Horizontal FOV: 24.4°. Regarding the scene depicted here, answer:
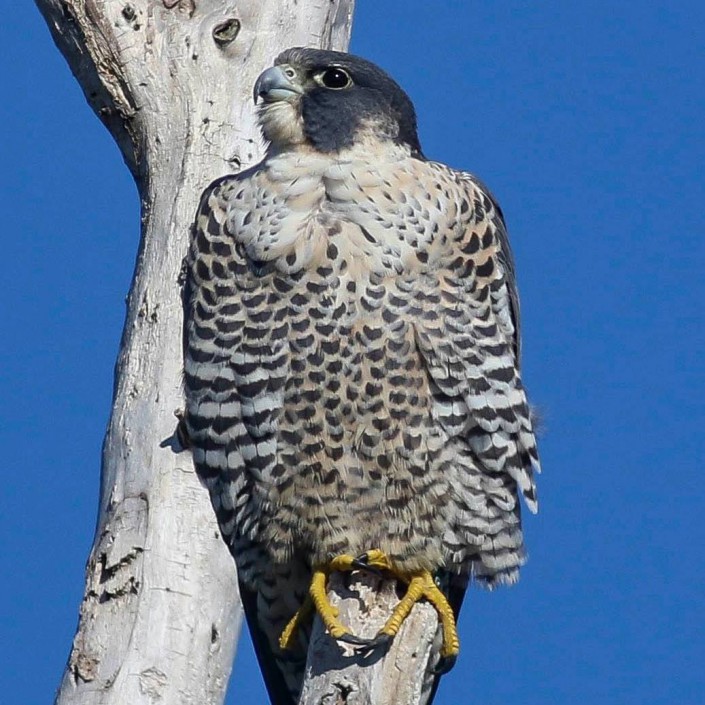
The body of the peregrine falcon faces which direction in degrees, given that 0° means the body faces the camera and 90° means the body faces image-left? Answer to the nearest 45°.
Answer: approximately 0°
